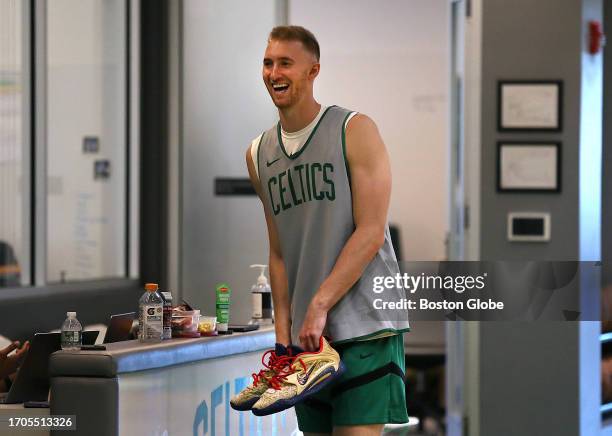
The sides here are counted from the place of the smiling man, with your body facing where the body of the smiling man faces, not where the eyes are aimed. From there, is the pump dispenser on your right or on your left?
on your right

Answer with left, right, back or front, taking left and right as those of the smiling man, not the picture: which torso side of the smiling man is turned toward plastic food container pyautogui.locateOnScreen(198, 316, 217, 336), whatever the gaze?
right

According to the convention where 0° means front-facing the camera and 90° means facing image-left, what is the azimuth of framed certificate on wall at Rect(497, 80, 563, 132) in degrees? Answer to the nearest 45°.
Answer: approximately 0°

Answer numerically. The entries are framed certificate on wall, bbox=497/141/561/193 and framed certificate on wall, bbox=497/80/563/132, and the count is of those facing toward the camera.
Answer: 2

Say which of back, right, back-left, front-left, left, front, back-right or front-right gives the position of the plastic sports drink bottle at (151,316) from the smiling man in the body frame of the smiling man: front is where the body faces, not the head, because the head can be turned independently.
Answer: right

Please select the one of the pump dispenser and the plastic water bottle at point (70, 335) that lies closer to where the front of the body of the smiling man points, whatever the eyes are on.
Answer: the plastic water bottle

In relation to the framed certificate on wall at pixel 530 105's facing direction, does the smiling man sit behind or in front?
in front
